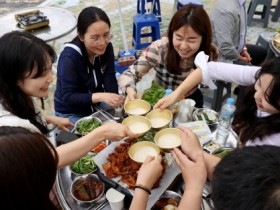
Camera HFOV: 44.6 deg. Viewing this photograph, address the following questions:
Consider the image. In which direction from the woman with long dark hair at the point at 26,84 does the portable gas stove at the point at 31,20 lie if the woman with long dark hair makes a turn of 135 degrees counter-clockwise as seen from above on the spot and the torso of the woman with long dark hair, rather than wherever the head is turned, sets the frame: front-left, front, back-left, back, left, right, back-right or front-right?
front-right

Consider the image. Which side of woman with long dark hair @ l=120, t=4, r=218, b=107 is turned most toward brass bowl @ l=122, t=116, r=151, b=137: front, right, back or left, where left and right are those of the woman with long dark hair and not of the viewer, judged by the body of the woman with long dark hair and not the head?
front

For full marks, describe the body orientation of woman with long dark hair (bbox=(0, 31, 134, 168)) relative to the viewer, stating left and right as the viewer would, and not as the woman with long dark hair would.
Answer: facing to the right of the viewer

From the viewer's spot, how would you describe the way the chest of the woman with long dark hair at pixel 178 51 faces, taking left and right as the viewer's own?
facing the viewer

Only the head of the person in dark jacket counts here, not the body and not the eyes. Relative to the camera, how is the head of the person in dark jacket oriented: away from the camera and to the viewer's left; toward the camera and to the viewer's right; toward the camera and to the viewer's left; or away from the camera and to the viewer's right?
toward the camera and to the viewer's right

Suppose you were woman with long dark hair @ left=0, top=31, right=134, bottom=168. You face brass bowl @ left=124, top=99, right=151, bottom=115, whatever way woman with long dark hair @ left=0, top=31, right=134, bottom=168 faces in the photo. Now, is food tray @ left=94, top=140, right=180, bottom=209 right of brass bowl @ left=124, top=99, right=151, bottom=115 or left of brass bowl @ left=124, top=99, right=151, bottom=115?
right

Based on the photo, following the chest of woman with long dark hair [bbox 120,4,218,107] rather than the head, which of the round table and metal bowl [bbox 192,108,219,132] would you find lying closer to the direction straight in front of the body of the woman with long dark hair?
the metal bowl

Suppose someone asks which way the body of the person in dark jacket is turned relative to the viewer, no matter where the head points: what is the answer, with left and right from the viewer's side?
facing the viewer and to the right of the viewer

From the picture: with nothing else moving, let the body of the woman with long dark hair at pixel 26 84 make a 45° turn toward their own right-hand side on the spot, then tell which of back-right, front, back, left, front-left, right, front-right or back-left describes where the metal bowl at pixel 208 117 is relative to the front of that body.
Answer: front-left

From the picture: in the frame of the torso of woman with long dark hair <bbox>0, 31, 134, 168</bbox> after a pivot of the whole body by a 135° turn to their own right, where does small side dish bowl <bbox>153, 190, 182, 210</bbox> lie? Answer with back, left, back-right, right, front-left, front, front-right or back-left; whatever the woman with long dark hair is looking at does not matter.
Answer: left

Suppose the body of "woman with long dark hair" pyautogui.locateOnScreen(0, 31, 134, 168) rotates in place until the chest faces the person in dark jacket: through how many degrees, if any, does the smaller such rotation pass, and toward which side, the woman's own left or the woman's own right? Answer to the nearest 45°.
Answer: approximately 45° to the woman's own left

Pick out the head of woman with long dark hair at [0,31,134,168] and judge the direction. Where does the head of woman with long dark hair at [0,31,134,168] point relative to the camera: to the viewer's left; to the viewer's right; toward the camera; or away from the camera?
to the viewer's right

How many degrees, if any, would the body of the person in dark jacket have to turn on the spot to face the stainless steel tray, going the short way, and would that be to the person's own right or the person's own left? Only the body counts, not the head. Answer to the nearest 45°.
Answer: approximately 45° to the person's own right

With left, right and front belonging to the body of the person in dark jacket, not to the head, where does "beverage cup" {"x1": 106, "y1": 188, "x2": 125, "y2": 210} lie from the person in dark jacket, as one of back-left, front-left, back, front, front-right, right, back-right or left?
front-right

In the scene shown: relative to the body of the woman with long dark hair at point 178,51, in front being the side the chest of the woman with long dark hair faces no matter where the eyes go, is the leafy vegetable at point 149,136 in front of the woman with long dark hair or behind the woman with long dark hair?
in front

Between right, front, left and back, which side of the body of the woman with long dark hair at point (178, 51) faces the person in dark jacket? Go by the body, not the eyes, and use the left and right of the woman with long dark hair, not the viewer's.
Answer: right

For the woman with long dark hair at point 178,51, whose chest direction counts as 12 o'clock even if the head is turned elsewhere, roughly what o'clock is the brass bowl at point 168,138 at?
The brass bowl is roughly at 12 o'clock from the woman with long dark hair.

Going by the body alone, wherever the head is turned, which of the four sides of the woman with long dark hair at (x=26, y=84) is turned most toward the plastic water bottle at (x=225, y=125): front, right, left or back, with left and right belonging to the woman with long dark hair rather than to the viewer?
front
